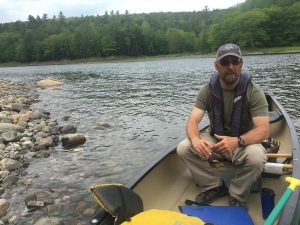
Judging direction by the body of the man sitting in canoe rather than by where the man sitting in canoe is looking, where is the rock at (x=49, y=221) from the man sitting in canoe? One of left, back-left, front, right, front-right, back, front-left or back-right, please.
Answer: right

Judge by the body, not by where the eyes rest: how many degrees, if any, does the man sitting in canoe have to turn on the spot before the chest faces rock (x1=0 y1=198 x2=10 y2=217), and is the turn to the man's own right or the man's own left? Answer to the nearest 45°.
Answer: approximately 90° to the man's own right

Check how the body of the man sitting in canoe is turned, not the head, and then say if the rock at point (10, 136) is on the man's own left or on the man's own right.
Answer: on the man's own right

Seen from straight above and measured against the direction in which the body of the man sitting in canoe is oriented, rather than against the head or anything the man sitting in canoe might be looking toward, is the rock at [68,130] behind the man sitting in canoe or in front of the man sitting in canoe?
behind

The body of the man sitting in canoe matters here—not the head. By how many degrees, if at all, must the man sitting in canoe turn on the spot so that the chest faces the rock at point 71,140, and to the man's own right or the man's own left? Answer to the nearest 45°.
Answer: approximately 135° to the man's own right

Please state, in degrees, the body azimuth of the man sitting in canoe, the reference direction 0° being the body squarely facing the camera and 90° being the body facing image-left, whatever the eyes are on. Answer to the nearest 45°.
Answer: approximately 0°

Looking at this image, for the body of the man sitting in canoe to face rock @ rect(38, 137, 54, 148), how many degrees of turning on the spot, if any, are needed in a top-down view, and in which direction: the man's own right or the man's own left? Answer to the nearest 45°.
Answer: approximately 135° to the man's own right

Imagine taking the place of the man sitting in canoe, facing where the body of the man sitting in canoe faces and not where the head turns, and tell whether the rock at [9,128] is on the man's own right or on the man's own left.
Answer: on the man's own right

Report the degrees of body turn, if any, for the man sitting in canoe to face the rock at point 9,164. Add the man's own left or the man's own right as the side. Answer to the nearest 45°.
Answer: approximately 135° to the man's own right
